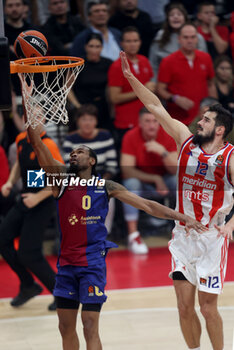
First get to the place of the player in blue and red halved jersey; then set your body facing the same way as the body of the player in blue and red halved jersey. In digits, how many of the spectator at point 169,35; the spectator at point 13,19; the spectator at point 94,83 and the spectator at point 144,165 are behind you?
4

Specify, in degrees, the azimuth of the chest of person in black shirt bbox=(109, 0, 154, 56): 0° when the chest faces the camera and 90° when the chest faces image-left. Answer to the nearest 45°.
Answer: approximately 0°

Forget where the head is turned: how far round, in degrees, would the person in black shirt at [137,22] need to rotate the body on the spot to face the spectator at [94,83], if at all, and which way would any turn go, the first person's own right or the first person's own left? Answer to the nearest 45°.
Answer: approximately 45° to the first person's own right

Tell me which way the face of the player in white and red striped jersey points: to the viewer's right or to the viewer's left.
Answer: to the viewer's left

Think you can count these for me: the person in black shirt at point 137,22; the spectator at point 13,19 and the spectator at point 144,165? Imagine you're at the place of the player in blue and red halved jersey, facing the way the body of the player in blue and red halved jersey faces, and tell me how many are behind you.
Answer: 3

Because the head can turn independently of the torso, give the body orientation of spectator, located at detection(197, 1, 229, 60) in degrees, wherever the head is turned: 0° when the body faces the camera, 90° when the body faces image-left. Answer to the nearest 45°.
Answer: approximately 45°

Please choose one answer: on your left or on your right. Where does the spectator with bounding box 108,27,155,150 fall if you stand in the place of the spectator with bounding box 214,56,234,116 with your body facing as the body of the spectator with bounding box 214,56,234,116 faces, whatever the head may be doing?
on your right

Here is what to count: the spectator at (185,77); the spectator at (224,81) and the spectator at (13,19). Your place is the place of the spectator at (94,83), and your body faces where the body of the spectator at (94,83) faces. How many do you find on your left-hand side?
2

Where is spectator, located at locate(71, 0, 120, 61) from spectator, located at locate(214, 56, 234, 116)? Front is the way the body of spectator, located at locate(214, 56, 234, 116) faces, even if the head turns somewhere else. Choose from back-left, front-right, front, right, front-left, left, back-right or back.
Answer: right

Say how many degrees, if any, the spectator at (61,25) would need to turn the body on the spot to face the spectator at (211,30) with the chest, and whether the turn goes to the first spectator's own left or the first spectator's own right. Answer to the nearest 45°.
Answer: approximately 90° to the first spectator's own left

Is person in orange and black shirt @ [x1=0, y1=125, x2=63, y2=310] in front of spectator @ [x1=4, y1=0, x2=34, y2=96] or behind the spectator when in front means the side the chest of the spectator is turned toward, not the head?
in front

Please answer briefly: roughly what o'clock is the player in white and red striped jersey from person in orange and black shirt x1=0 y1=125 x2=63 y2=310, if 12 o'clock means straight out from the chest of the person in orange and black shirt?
The player in white and red striped jersey is roughly at 9 o'clock from the person in orange and black shirt.
